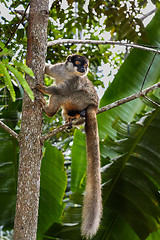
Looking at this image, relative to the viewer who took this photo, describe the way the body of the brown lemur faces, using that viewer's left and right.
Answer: facing to the left of the viewer

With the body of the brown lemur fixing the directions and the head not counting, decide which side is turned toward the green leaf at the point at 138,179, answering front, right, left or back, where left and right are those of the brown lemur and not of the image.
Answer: back

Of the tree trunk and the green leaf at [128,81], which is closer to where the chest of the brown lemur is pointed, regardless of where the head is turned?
the tree trunk

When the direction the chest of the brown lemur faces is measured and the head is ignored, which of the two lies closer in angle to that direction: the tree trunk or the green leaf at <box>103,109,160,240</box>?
the tree trunk
